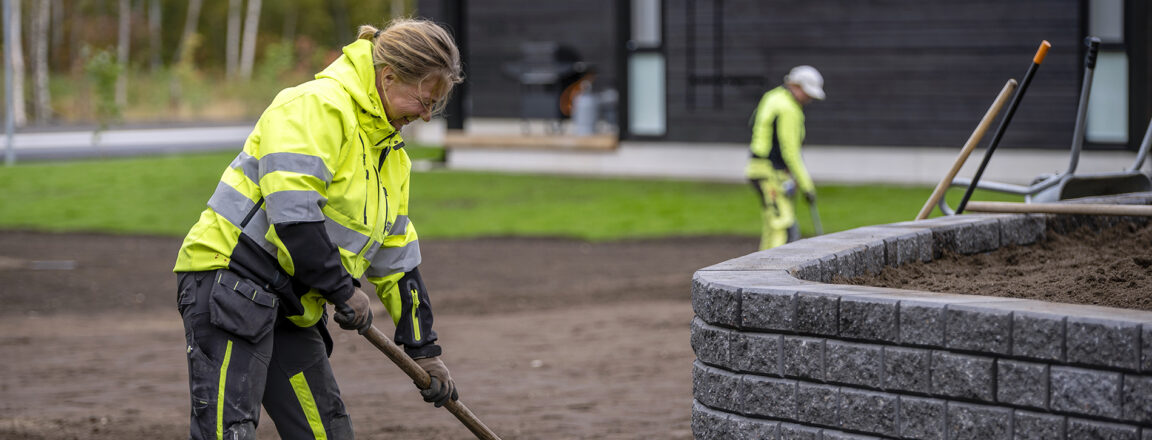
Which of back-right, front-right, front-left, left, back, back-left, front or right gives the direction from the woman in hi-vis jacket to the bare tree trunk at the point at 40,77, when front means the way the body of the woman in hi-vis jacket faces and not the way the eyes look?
back-left

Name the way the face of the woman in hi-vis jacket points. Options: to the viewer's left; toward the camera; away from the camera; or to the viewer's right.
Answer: to the viewer's right

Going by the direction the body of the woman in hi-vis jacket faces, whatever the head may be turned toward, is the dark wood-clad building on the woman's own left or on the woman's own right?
on the woman's own left

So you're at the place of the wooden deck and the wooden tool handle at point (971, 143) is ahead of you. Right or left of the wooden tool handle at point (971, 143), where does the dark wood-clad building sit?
left

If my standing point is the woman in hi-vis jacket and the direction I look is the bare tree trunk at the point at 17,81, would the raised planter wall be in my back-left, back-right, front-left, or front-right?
back-right

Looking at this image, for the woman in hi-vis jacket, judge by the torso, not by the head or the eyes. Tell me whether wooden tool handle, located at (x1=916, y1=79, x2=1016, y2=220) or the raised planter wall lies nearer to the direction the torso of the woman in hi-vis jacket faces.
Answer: the raised planter wall

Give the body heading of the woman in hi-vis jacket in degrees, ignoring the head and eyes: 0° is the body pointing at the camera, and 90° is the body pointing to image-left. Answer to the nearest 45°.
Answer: approximately 315°

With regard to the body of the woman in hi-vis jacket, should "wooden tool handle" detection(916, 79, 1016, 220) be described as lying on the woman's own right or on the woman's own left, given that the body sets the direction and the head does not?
on the woman's own left

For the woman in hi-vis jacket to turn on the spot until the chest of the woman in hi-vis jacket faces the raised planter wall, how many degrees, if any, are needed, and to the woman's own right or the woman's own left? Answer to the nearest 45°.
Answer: approximately 45° to the woman's own left
